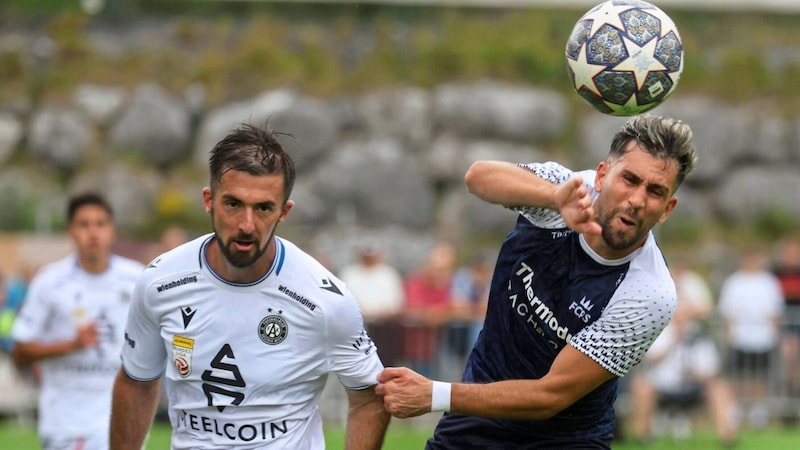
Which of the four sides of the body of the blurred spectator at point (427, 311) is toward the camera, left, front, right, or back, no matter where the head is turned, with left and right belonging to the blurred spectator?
front

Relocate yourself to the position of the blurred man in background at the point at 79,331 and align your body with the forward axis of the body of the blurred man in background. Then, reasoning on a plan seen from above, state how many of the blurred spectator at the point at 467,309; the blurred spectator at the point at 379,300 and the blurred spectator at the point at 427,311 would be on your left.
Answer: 3

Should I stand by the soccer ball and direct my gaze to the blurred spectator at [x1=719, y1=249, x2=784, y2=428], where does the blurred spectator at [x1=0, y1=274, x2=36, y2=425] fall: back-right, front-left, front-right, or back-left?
front-left

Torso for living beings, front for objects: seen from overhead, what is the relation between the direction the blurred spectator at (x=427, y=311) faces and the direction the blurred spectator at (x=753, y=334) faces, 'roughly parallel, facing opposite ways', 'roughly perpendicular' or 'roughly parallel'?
roughly parallel

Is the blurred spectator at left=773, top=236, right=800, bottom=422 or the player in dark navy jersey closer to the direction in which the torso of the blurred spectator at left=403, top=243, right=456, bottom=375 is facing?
the player in dark navy jersey

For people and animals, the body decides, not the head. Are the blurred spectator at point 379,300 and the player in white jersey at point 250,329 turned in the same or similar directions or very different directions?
same or similar directions

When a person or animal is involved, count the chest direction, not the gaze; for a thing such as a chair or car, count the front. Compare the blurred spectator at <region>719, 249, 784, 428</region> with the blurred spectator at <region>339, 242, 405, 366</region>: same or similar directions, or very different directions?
same or similar directions

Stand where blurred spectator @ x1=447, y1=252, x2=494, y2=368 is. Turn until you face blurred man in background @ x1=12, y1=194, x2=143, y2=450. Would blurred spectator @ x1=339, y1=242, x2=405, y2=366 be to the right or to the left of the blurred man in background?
right

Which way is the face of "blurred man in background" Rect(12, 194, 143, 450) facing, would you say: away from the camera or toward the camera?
toward the camera

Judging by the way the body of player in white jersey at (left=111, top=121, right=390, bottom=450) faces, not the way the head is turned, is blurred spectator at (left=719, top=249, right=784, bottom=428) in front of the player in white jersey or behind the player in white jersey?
behind

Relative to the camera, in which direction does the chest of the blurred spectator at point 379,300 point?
toward the camera

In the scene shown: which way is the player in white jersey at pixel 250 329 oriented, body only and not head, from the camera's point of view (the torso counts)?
toward the camera

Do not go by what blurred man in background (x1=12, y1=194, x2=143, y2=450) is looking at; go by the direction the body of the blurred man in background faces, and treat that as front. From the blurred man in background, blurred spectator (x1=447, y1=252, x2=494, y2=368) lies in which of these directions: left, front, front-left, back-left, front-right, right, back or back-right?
back
